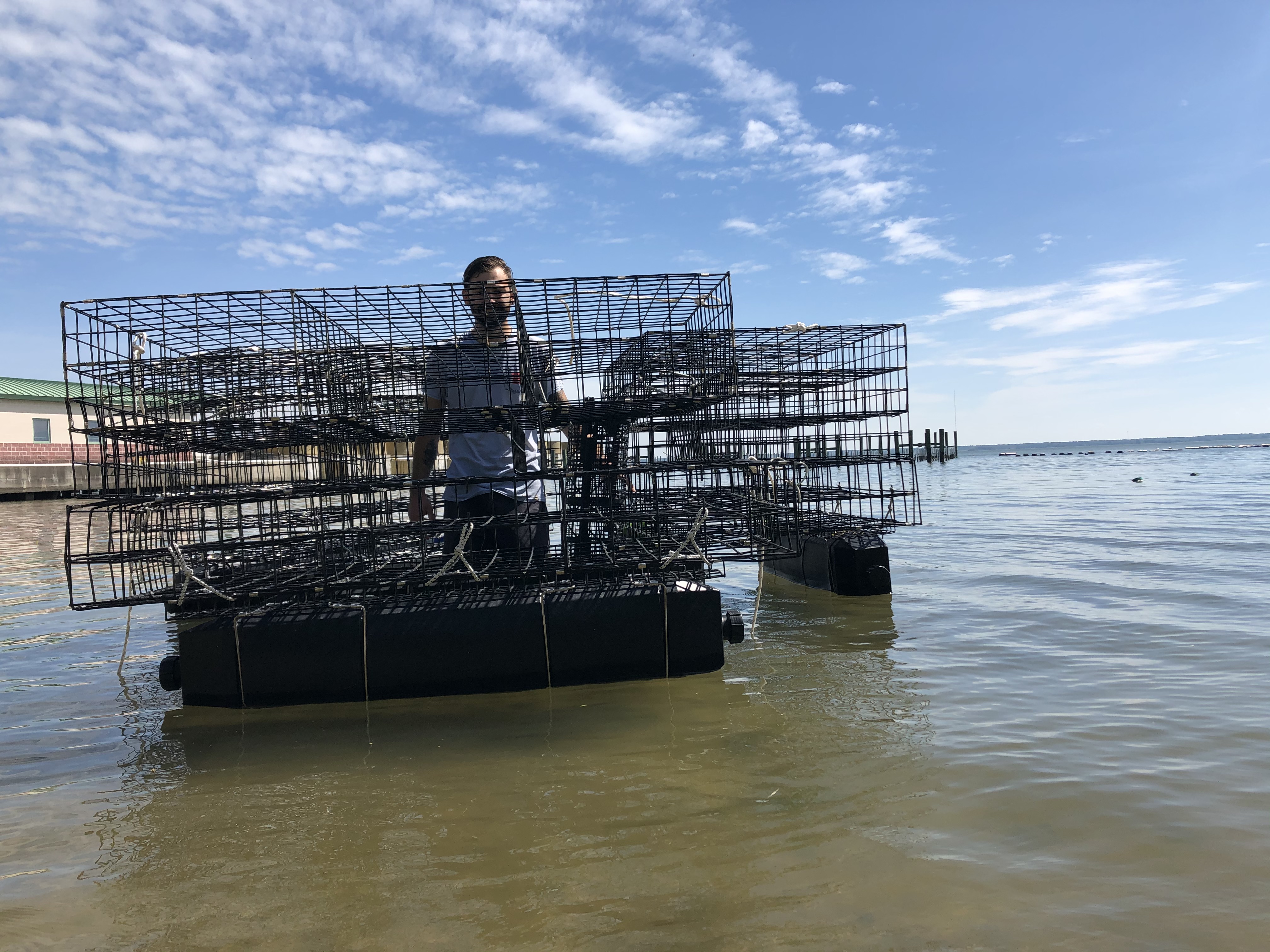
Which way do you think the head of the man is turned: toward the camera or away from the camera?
toward the camera

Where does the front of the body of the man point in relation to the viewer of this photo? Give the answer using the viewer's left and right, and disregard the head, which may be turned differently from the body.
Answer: facing the viewer
